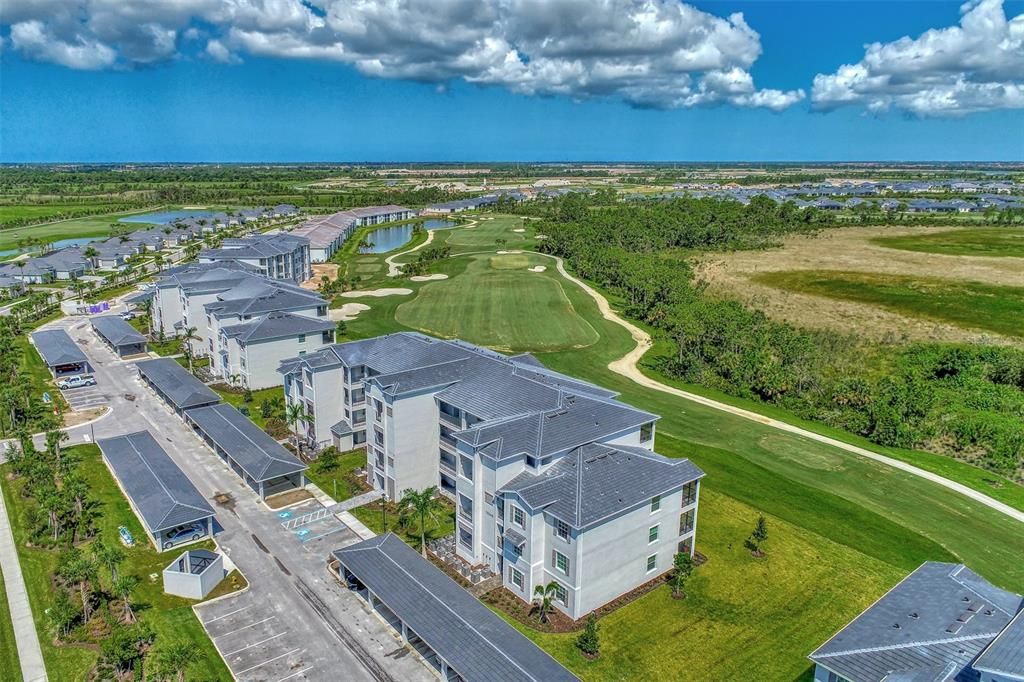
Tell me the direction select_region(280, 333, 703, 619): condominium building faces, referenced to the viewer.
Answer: facing the viewer and to the left of the viewer

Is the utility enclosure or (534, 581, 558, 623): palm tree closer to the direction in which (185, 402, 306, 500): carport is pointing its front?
the utility enclosure

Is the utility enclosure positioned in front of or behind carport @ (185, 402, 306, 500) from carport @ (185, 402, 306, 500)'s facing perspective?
in front

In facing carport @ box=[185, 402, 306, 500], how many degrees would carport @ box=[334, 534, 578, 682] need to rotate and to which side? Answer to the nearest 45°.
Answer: approximately 90° to its right

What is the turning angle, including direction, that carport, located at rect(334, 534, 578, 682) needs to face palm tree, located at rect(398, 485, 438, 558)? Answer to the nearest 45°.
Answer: approximately 135° to its right

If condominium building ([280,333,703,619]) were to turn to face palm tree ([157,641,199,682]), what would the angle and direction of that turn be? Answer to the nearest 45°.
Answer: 0° — it already faces it

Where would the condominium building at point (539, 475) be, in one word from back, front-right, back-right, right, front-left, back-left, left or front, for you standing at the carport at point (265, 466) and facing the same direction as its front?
left

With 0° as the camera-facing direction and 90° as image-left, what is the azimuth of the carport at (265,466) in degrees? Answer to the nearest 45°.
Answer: approximately 45°

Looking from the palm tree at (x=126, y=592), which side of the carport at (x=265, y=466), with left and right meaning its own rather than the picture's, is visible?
front

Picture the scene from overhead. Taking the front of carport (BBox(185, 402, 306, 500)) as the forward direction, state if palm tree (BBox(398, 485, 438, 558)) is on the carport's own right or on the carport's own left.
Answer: on the carport's own left
